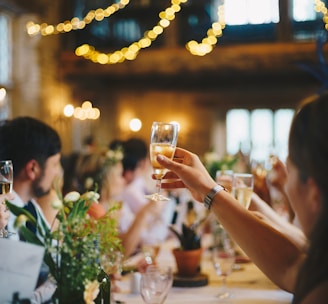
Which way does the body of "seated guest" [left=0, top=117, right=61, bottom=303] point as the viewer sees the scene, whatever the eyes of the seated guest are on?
to the viewer's right

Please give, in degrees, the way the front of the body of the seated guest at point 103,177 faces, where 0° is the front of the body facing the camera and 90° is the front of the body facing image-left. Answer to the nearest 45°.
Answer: approximately 270°

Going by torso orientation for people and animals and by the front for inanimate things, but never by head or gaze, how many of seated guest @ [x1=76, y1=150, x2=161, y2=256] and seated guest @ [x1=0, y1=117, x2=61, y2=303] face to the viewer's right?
2

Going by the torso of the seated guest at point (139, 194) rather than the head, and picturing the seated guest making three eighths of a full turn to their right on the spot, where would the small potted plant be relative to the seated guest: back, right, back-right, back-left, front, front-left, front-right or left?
front-left

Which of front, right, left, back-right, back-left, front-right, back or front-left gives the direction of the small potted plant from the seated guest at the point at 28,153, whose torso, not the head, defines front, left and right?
front

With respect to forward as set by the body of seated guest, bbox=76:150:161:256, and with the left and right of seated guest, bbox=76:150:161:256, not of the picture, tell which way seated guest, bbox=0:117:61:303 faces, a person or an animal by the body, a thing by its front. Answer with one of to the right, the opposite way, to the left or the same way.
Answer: the same way

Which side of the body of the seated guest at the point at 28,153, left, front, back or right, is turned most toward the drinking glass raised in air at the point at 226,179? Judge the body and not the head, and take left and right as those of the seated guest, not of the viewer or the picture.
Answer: front

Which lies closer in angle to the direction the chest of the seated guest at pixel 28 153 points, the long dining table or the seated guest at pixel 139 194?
the long dining table

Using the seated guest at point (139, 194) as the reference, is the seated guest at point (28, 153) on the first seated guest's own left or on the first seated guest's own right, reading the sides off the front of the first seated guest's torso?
on the first seated guest's own right

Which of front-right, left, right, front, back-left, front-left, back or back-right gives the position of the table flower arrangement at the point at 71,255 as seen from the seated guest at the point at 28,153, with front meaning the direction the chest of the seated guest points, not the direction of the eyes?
right

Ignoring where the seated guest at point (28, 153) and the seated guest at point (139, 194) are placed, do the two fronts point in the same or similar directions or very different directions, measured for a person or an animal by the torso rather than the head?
same or similar directions

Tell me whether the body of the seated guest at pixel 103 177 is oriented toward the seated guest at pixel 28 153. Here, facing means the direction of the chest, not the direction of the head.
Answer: no

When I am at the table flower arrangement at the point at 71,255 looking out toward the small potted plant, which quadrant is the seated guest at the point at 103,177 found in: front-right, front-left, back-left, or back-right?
front-left

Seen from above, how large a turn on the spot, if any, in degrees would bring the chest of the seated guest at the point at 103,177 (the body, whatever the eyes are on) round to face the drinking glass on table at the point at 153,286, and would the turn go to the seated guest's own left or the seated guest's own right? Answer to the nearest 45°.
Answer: approximately 90° to the seated guest's own right

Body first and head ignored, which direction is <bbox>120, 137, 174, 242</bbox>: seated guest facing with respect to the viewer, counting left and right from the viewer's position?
facing to the right of the viewer
